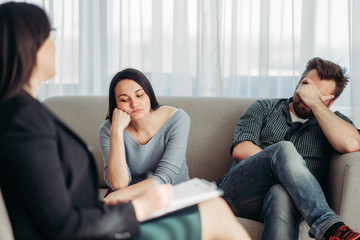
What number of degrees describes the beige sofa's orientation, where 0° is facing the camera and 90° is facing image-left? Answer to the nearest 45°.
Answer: approximately 0°
